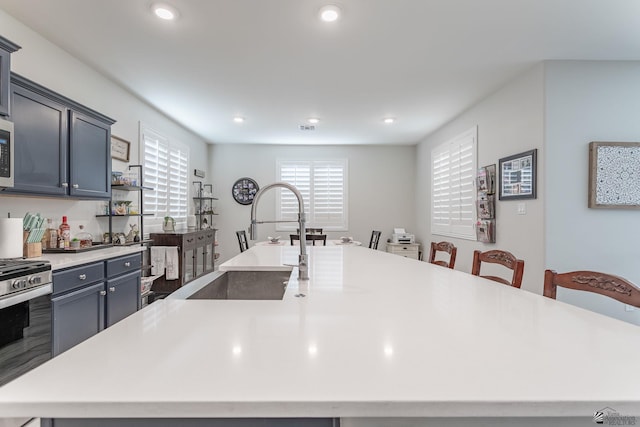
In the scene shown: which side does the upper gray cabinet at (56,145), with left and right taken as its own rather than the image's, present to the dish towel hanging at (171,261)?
left

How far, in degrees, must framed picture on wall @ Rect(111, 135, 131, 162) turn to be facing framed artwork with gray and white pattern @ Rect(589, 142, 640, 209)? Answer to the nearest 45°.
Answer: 0° — it already faces it

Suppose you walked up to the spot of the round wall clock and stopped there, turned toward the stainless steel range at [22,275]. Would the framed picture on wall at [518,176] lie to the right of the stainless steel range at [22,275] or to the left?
left

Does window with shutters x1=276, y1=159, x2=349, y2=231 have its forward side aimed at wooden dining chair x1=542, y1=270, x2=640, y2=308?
yes

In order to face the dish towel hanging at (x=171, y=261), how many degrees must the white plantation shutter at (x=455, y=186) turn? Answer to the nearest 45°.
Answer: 0° — it already faces it

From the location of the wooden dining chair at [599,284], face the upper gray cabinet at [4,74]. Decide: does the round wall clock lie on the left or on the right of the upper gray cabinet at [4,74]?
right

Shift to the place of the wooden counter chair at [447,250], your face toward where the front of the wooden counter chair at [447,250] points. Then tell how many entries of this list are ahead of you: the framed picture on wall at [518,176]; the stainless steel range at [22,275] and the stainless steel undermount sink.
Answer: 2

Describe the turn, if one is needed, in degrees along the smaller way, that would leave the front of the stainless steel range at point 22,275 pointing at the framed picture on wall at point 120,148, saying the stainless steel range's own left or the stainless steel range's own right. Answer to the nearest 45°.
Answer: approximately 90° to the stainless steel range's own left

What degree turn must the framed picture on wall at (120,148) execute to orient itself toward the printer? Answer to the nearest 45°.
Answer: approximately 45° to its left

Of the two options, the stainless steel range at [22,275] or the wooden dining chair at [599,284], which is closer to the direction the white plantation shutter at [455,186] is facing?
the stainless steel range

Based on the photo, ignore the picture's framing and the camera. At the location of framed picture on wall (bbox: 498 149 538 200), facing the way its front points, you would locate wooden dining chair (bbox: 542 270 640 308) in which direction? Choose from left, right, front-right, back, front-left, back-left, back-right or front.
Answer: front-left

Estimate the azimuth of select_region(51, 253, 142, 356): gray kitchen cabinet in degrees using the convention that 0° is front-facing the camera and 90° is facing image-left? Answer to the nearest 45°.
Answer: approximately 315°

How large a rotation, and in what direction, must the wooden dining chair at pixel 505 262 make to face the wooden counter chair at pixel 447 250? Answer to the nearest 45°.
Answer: approximately 90° to its right
